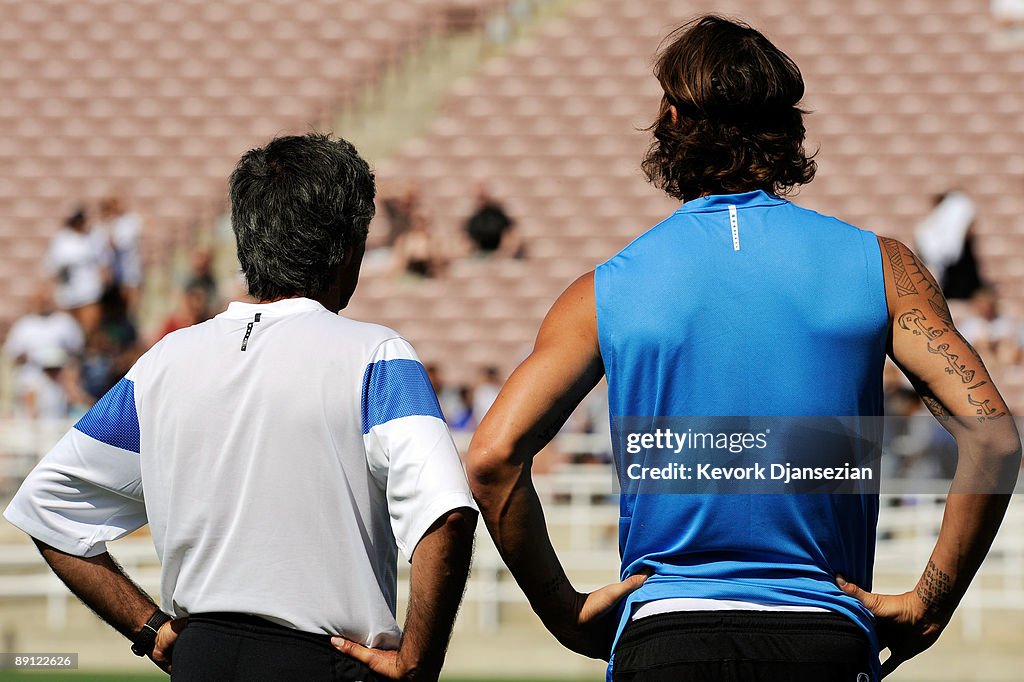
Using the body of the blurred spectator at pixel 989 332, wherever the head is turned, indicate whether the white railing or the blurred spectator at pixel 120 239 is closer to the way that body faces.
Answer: the white railing

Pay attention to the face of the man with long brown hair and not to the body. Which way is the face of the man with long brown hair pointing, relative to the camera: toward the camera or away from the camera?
away from the camera

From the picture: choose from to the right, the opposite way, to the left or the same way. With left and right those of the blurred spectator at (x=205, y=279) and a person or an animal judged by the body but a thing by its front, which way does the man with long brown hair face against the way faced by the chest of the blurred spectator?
the opposite way

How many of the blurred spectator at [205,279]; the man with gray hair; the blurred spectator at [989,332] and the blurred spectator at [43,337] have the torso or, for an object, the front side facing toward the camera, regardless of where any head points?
3

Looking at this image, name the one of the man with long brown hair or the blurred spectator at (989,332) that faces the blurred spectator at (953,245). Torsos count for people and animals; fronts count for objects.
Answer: the man with long brown hair

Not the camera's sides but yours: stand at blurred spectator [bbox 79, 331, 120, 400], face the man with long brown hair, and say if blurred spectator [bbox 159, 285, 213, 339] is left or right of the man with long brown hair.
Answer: left

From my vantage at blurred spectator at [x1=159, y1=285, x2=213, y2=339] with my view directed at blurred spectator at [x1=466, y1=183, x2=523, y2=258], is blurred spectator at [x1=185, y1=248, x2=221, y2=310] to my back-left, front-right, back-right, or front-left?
front-left

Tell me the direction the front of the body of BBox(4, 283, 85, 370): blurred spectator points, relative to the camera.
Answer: toward the camera

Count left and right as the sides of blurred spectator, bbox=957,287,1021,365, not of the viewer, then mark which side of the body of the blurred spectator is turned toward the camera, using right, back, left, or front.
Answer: front

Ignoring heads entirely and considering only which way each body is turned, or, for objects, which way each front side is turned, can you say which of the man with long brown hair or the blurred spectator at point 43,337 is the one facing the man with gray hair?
the blurred spectator

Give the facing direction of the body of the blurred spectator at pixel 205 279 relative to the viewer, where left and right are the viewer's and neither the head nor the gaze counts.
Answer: facing the viewer

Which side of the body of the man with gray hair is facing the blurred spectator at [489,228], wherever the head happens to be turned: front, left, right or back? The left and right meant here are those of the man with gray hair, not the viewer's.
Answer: front

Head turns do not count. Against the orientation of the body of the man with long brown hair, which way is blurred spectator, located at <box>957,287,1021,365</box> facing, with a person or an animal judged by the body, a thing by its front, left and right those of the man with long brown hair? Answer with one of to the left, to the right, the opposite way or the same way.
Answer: the opposite way

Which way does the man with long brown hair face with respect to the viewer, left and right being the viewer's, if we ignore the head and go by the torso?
facing away from the viewer
